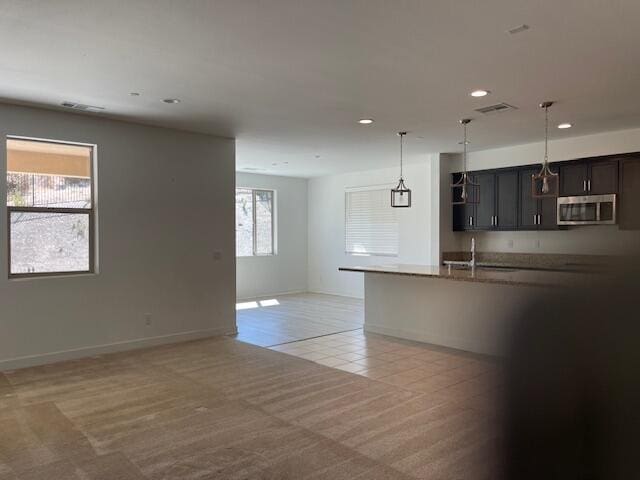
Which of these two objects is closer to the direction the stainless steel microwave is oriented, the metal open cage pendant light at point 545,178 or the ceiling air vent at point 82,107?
the metal open cage pendant light

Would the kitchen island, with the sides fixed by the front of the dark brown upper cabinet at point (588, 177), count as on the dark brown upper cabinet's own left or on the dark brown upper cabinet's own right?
on the dark brown upper cabinet's own right

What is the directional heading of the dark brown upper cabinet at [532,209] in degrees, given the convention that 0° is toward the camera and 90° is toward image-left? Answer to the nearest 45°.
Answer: approximately 0°

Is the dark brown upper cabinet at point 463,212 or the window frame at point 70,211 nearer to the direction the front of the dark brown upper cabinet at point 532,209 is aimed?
the window frame

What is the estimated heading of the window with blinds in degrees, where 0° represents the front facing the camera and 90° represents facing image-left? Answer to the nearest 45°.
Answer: approximately 45°

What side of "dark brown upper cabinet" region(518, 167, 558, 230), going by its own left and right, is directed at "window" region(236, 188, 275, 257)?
right

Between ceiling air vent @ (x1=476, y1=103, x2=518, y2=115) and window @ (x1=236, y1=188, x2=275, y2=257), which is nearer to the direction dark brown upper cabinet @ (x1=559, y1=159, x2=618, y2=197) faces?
the ceiling air vent
